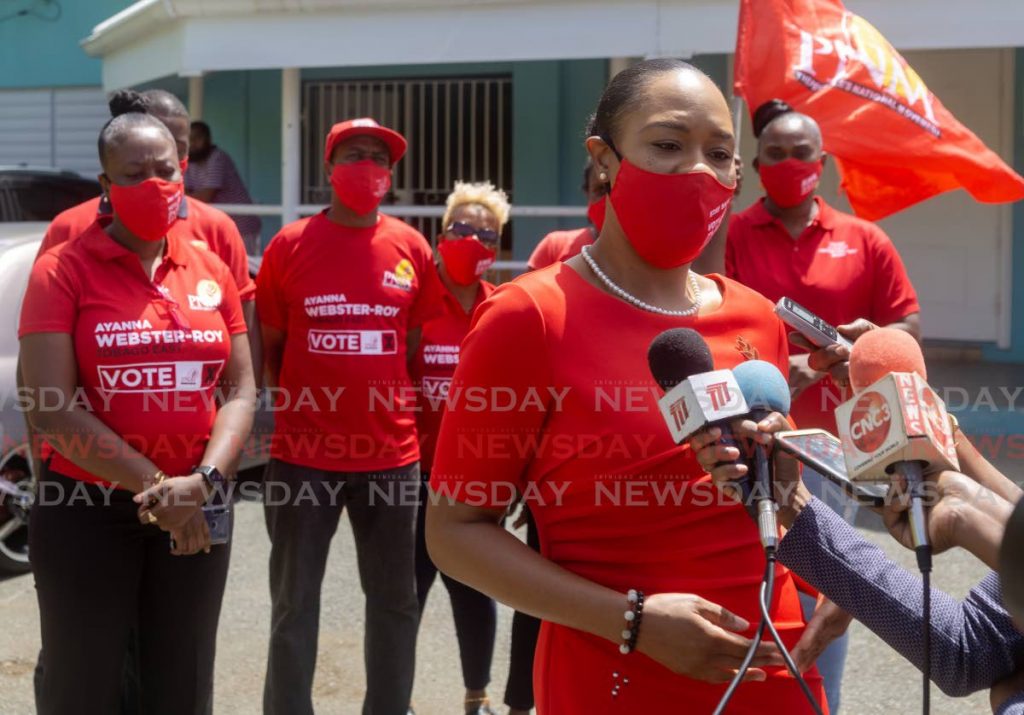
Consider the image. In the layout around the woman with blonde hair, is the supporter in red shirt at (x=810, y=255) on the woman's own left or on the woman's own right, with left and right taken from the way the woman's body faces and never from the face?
on the woman's own left

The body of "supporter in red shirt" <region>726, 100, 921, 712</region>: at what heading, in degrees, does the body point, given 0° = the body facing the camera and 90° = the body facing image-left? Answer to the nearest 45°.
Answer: approximately 0°

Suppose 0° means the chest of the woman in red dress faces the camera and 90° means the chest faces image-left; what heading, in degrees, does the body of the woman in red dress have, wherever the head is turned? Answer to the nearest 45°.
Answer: approximately 315°

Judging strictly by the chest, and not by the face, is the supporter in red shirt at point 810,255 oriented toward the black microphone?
yes

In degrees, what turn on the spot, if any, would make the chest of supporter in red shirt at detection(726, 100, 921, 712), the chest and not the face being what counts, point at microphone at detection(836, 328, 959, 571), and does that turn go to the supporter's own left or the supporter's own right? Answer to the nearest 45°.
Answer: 0° — they already face it

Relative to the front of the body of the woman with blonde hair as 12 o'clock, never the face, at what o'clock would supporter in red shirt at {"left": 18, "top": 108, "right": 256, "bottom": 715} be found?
The supporter in red shirt is roughly at 1 o'clock from the woman with blonde hair.

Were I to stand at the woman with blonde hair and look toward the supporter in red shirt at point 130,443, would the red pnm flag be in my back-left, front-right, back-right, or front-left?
back-left

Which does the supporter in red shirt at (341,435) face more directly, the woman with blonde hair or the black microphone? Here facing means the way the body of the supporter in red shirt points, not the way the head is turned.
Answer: the black microphone

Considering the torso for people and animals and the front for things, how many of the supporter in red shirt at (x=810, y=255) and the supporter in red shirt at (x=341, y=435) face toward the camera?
2

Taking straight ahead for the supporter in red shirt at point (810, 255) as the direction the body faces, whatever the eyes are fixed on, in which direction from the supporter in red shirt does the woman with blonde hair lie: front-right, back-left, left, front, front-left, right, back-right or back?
right

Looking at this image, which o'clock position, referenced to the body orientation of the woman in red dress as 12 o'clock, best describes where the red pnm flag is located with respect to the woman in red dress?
The red pnm flag is roughly at 8 o'clock from the woman in red dress.

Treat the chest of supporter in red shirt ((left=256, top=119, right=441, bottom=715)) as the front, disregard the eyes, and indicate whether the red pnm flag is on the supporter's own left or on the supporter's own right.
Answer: on the supporter's own left

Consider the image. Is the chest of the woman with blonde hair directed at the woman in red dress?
yes
